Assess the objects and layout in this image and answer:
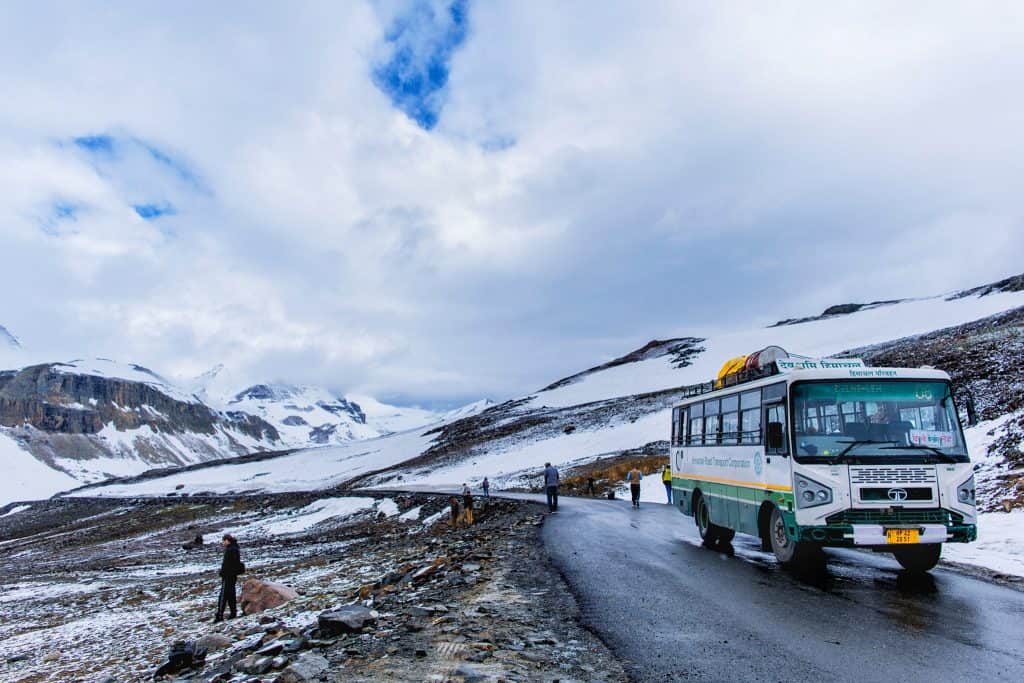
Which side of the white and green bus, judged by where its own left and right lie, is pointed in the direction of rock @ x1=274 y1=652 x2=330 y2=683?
right

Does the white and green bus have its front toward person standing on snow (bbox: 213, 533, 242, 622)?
no

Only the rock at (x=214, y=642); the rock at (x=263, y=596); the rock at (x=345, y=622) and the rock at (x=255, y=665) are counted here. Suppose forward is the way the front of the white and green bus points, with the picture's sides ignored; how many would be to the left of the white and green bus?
0

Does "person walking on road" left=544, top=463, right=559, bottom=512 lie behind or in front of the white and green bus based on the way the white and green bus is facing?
behind

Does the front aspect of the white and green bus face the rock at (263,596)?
no

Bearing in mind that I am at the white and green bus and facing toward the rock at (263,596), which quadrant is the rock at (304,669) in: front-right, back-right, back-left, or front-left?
front-left

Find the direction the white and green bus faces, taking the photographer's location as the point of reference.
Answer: facing the viewer and to the right of the viewer

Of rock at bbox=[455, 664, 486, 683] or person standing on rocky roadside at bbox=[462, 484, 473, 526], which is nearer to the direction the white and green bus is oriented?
the rock

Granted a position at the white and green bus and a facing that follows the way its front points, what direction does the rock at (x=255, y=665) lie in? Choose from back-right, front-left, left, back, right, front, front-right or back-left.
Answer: right

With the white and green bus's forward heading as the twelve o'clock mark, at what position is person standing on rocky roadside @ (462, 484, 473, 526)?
The person standing on rocky roadside is roughly at 6 o'clock from the white and green bus.

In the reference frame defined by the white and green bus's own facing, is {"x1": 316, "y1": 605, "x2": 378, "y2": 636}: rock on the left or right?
on its right

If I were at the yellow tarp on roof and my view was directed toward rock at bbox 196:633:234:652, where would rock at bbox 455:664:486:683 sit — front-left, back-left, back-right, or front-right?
front-left

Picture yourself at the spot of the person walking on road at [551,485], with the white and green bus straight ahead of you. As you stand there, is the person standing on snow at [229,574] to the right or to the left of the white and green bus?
right

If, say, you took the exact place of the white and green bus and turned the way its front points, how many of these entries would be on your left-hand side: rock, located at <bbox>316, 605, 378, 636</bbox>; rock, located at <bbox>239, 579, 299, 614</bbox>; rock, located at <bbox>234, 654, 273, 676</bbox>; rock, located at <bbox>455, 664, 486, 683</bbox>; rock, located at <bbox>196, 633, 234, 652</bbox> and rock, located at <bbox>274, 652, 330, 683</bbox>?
0
